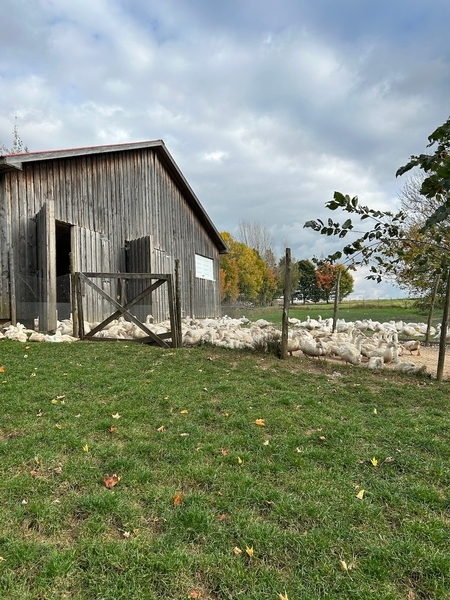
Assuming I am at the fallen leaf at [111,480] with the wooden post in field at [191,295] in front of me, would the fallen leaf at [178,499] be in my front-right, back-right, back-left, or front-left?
back-right

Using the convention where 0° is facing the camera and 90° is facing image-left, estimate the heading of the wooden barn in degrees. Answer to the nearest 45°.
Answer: approximately 315°

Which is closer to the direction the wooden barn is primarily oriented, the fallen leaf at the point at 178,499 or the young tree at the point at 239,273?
the fallen leaf

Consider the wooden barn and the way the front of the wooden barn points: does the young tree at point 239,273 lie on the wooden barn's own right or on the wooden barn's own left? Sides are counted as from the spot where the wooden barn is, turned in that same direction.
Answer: on the wooden barn's own left

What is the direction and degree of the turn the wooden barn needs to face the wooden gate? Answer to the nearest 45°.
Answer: approximately 45° to its right
